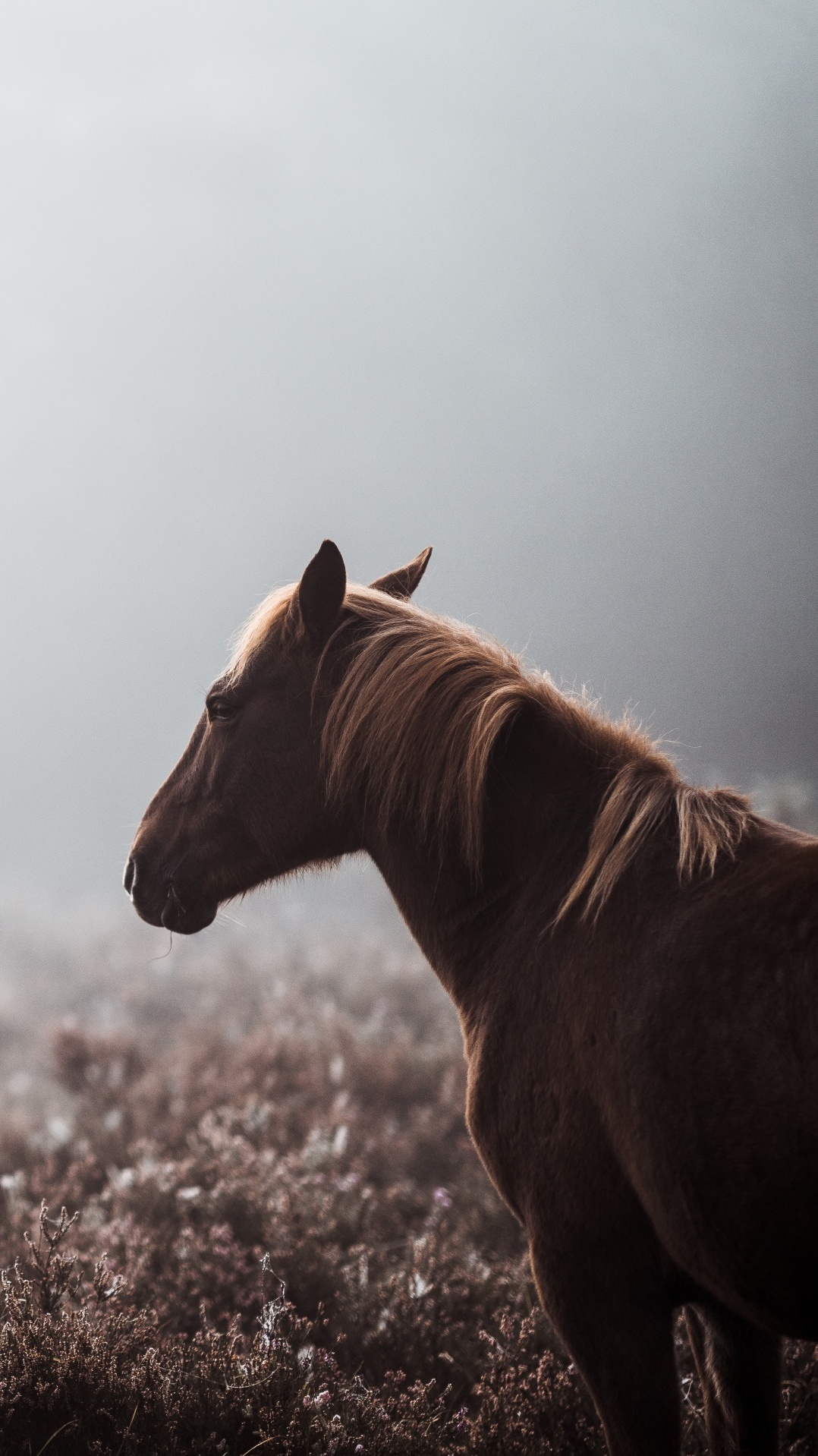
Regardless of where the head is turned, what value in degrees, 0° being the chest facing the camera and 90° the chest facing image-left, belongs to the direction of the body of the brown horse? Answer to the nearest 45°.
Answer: approximately 135°
